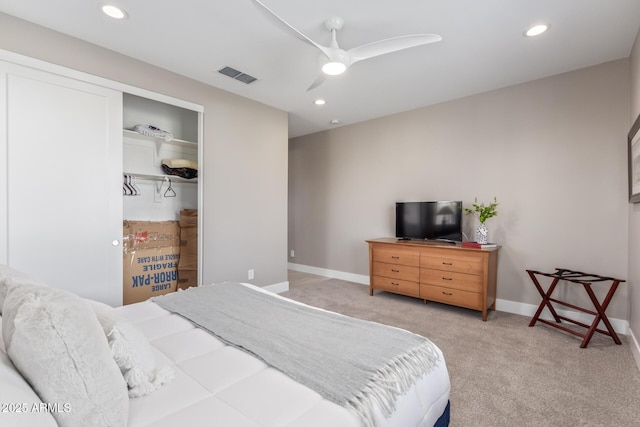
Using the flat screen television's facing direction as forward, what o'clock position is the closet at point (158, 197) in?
The closet is roughly at 2 o'clock from the flat screen television.

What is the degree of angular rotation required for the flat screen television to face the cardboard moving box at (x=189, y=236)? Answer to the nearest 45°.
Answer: approximately 45° to its right

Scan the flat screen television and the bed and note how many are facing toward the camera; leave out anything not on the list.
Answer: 1

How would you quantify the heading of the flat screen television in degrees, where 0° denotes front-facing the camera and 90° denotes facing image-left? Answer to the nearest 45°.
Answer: approximately 0°

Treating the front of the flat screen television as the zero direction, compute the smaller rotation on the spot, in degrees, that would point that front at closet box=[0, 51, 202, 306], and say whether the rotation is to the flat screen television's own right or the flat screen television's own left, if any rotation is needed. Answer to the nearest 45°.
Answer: approximately 45° to the flat screen television's own right

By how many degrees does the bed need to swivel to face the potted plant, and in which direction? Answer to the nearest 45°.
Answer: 0° — it already faces it

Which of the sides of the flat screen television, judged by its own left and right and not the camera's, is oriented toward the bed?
front

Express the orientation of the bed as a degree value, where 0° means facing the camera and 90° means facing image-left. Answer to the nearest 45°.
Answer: approximately 225°

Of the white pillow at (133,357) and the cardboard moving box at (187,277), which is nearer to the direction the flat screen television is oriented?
the white pillow
